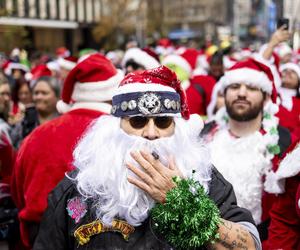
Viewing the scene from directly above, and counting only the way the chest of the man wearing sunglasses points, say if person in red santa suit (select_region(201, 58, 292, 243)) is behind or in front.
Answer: behind

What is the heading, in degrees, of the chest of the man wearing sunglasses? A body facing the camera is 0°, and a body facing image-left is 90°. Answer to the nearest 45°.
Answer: approximately 0°

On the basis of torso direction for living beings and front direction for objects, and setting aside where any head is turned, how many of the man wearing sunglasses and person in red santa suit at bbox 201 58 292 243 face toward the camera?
2

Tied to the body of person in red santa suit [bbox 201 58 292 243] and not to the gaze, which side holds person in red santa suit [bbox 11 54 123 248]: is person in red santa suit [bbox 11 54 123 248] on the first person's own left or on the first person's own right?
on the first person's own right

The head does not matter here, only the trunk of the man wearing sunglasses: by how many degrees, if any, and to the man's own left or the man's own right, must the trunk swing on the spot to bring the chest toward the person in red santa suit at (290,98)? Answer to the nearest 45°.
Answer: approximately 135° to the man's own left

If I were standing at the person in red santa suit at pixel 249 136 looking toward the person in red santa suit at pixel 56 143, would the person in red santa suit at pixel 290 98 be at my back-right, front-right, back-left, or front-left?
back-right

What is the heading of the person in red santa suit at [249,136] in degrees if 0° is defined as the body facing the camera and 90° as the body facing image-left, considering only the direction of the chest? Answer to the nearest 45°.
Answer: approximately 0°

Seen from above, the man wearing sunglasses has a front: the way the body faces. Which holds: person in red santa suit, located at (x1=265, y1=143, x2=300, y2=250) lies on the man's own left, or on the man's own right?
on the man's own left
